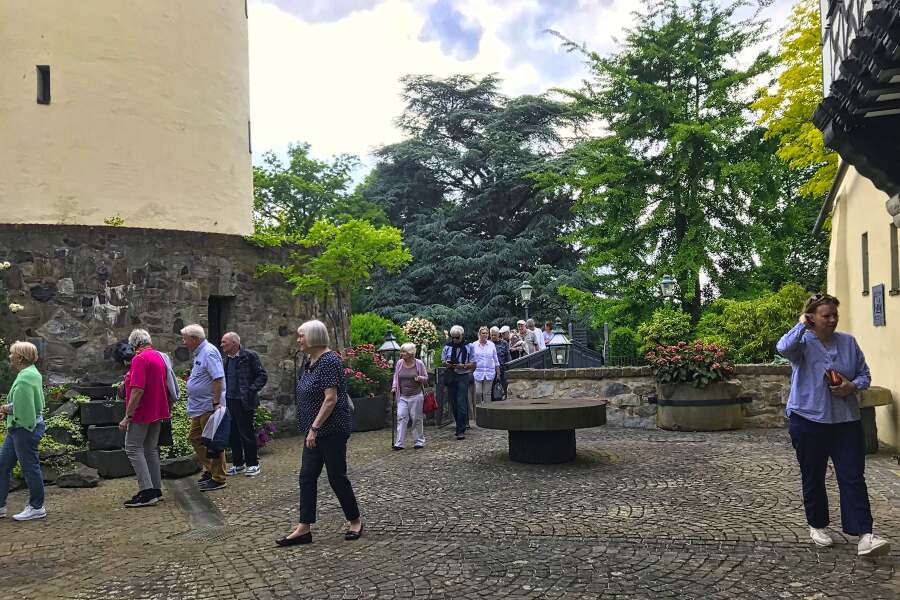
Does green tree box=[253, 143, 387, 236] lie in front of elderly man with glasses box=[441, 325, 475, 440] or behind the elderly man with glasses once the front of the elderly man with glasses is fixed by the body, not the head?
behind

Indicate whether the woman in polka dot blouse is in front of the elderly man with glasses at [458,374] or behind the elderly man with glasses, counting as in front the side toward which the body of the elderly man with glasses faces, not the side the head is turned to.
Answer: in front

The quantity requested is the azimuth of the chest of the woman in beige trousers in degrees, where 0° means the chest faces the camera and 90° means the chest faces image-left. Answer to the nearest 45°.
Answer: approximately 0°

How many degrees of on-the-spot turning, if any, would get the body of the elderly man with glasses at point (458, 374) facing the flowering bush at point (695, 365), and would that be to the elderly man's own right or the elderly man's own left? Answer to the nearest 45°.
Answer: approximately 90° to the elderly man's own left

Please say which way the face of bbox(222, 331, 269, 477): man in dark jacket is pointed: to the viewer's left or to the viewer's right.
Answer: to the viewer's left
